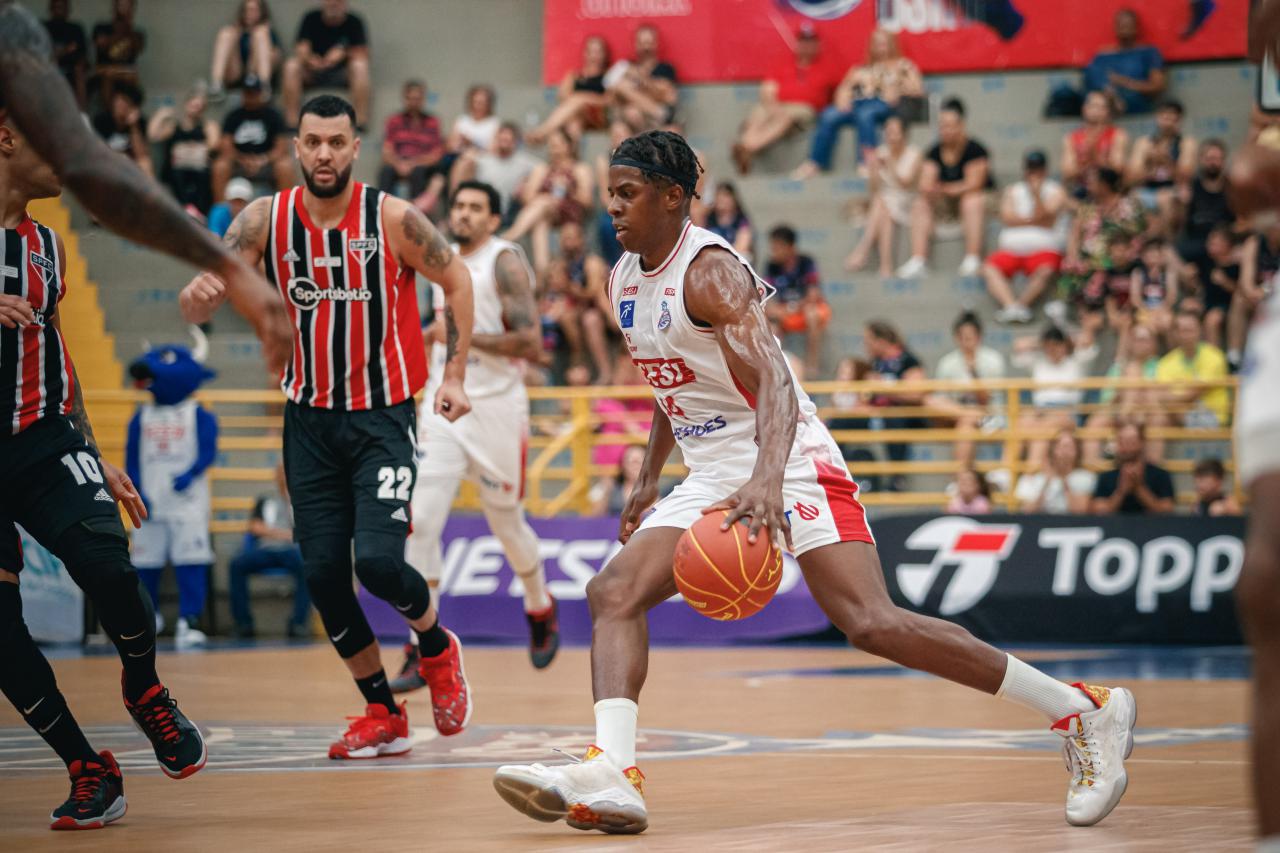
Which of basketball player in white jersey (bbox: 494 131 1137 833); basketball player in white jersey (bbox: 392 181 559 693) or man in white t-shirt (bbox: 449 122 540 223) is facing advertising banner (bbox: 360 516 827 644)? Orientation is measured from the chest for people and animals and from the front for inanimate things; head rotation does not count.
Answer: the man in white t-shirt

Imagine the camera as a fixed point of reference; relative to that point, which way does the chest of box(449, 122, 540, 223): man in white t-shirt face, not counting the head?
toward the camera

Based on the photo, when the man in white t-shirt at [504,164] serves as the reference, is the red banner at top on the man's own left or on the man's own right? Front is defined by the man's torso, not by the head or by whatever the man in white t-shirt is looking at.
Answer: on the man's own left

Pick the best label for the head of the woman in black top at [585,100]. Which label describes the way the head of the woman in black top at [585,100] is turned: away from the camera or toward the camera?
toward the camera

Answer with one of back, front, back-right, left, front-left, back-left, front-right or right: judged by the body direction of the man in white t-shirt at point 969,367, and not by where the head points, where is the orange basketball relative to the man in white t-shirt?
front

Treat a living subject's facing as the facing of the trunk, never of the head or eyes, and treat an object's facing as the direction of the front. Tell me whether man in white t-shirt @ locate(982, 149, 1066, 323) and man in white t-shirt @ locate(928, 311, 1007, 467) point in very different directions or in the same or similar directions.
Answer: same or similar directions

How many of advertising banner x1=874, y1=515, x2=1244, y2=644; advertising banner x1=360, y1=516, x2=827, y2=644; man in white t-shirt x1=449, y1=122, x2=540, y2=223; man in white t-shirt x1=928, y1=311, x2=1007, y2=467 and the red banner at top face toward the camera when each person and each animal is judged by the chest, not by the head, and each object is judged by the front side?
5

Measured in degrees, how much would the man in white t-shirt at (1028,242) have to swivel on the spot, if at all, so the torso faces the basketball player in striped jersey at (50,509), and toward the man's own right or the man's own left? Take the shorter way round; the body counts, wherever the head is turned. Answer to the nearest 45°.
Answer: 0° — they already face them

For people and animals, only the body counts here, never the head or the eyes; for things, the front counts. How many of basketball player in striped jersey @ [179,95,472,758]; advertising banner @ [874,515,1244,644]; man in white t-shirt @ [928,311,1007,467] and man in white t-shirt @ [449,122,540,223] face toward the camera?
4

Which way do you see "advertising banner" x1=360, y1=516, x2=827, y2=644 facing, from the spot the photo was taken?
facing the viewer

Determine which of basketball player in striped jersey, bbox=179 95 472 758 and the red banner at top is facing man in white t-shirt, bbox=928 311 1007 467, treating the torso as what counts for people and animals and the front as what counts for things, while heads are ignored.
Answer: the red banner at top

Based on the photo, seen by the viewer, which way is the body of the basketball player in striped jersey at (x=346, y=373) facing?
toward the camera

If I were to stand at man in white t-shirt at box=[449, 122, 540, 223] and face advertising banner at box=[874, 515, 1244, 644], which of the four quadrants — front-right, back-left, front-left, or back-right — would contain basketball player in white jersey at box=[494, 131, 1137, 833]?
front-right

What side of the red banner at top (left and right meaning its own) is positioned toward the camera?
front

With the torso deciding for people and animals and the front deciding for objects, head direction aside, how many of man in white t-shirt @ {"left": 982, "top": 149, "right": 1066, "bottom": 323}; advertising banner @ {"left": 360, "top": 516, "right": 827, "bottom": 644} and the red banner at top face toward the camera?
3

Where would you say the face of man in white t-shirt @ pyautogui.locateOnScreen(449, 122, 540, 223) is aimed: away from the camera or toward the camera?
toward the camera
